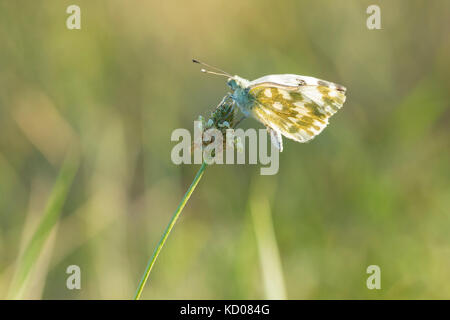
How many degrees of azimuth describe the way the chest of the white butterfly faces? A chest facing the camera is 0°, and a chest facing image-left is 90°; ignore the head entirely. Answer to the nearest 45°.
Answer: approximately 90°
